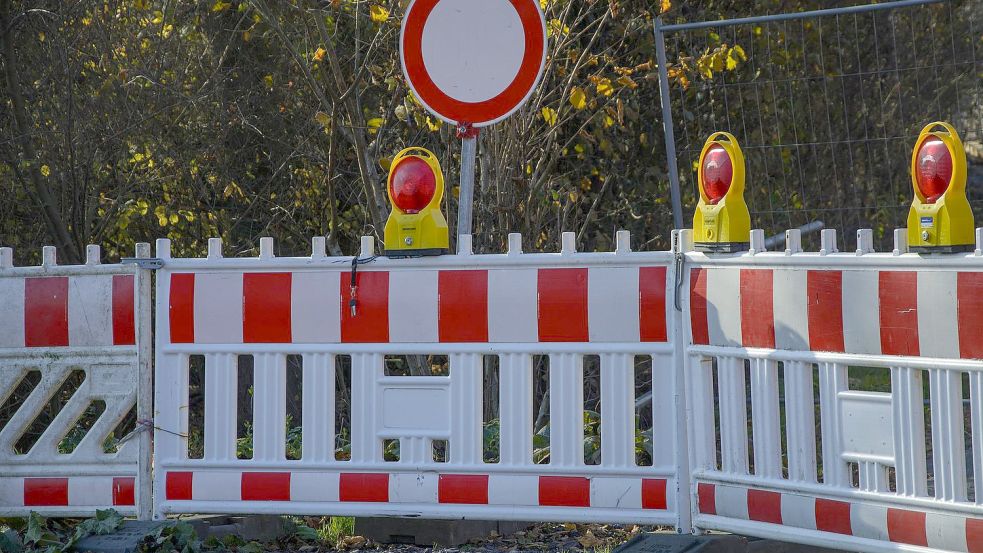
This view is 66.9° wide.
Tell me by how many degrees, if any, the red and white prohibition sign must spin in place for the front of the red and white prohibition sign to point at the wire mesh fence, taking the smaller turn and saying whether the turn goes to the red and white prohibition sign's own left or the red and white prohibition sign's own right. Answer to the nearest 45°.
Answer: approximately 135° to the red and white prohibition sign's own left

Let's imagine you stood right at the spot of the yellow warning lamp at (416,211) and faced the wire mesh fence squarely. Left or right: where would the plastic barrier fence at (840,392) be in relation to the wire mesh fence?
right

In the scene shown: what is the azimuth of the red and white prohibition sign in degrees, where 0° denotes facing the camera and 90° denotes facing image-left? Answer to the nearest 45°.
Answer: approximately 0°

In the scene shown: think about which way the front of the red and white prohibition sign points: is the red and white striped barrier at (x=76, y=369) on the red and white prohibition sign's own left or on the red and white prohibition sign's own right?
on the red and white prohibition sign's own right
